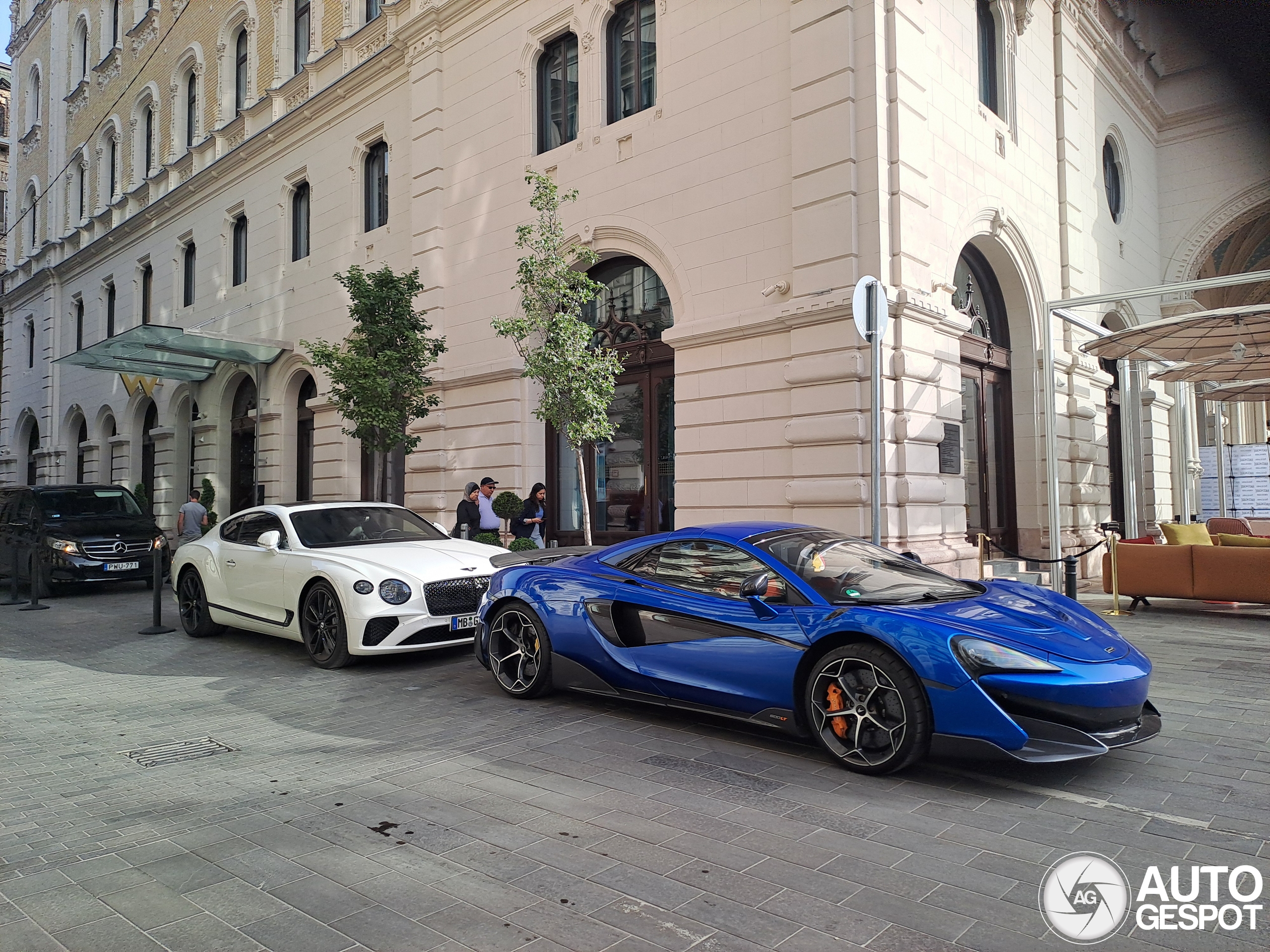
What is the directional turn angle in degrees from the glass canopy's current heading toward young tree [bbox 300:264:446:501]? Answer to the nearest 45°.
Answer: approximately 45° to its left

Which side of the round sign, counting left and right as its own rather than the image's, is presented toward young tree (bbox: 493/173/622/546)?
front

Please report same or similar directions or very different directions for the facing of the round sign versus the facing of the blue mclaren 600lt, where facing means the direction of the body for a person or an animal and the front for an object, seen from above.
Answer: very different directions

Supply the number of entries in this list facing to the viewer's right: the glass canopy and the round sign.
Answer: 0

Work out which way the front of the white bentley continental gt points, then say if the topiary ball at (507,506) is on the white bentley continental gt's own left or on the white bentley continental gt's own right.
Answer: on the white bentley continental gt's own left

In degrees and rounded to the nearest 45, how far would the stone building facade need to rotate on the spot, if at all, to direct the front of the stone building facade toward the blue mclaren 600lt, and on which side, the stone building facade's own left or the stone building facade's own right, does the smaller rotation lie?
approximately 45° to the stone building facade's own left

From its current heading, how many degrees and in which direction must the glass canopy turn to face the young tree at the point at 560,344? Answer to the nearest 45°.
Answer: approximately 45° to its left

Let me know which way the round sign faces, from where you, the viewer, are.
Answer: facing away from the viewer and to the left of the viewer

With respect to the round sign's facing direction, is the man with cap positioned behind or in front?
in front

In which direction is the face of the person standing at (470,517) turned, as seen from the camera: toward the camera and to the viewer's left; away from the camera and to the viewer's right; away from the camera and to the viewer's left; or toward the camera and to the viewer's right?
toward the camera and to the viewer's right
